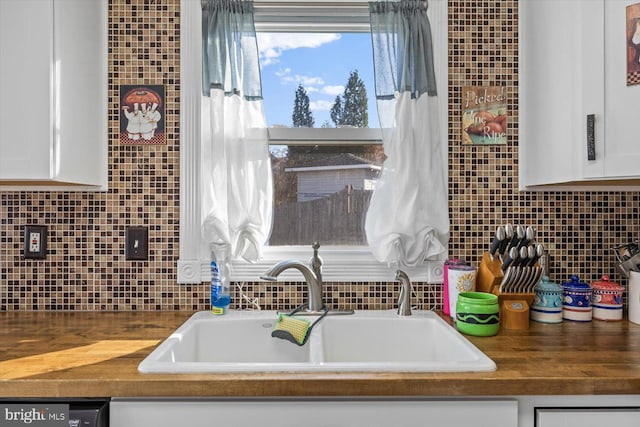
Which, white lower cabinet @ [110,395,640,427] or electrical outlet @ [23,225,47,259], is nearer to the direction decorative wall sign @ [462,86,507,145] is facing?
the white lower cabinet

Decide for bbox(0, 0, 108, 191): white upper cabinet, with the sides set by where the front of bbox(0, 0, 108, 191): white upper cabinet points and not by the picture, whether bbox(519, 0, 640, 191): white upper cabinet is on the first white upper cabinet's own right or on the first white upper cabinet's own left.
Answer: on the first white upper cabinet's own left

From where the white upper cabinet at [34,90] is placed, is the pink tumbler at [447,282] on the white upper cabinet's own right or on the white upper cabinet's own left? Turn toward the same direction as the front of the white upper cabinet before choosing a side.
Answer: on the white upper cabinet's own left
